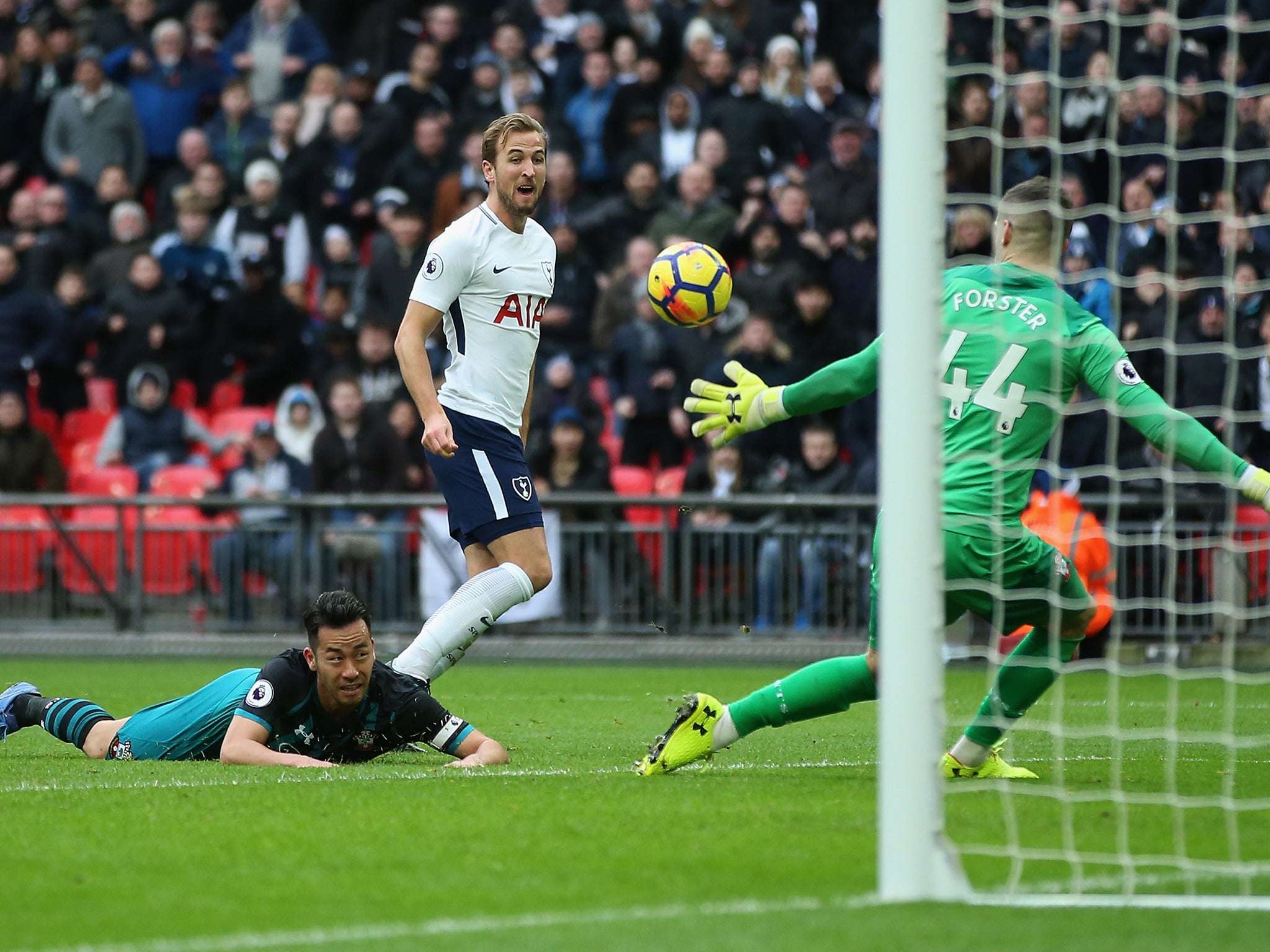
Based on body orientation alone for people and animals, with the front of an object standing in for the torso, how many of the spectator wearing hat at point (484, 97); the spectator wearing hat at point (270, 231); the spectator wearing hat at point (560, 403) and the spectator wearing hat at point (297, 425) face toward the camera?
4

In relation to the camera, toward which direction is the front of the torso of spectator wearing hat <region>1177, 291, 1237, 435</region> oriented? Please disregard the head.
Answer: toward the camera

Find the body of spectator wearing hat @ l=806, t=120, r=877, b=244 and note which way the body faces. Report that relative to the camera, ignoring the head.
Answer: toward the camera

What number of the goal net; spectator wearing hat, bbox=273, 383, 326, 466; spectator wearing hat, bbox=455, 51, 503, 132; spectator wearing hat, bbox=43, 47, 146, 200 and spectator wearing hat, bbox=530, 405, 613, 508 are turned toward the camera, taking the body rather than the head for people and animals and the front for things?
4

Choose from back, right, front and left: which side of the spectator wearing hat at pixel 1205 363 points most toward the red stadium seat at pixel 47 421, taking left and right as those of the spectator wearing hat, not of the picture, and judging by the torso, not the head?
right

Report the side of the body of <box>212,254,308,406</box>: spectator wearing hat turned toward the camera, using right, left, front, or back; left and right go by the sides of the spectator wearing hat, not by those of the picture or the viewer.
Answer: front

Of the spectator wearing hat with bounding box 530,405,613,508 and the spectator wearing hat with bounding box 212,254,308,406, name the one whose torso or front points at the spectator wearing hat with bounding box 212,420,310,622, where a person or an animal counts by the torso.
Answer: the spectator wearing hat with bounding box 212,254,308,406

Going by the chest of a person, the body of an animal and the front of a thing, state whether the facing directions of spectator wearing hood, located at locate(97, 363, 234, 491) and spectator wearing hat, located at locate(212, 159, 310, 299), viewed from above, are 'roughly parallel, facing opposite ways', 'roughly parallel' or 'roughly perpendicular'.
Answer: roughly parallel

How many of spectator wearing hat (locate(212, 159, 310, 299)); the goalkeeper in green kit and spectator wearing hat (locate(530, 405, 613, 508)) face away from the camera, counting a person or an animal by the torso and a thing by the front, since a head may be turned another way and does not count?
1

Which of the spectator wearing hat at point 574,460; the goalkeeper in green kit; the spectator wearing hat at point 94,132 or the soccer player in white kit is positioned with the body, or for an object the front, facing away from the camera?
the goalkeeper in green kit

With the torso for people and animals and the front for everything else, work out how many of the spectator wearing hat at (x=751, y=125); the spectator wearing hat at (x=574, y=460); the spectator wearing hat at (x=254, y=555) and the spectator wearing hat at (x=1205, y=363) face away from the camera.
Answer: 0

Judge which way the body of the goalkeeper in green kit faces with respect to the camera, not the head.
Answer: away from the camera

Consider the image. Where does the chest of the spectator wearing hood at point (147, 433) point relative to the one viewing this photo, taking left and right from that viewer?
facing the viewer

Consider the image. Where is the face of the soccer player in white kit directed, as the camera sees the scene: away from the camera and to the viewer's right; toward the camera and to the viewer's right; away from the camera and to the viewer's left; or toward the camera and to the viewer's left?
toward the camera and to the viewer's right
